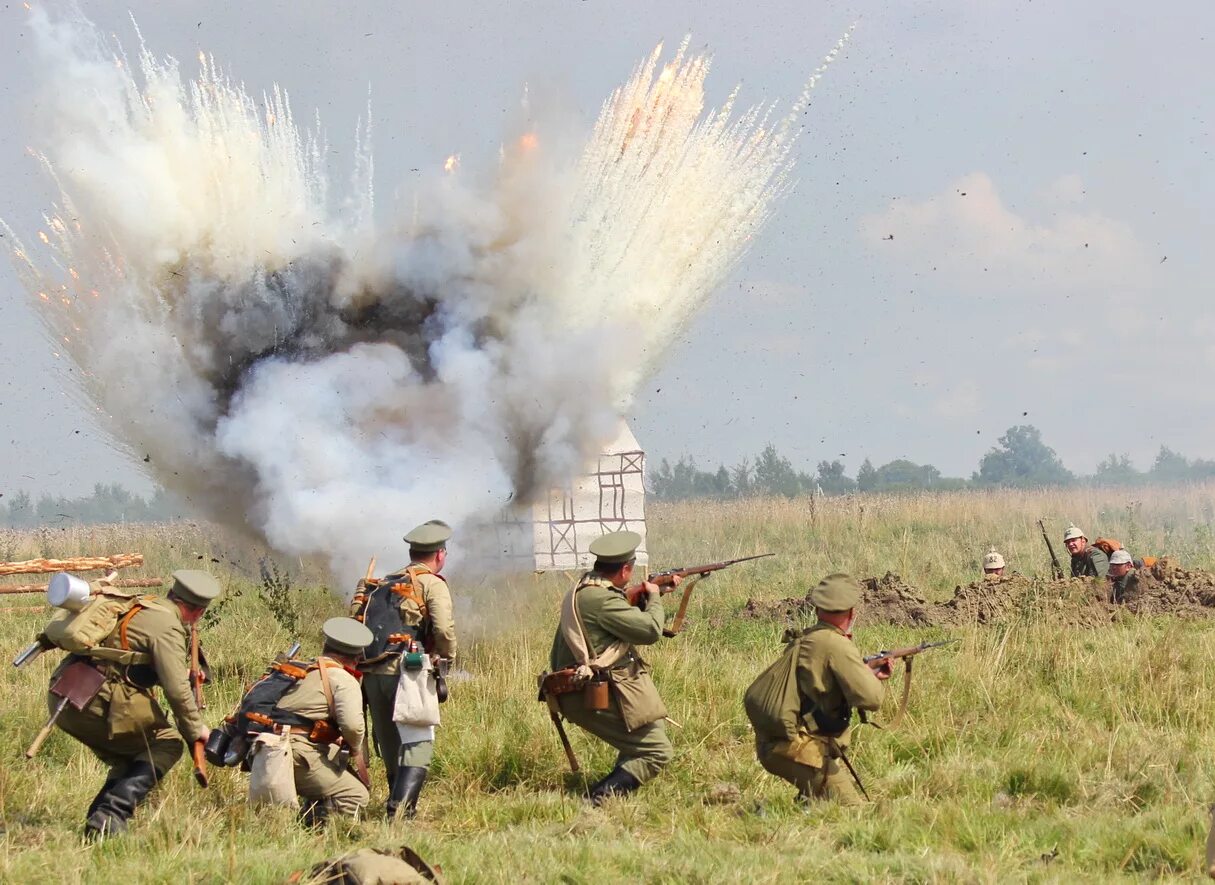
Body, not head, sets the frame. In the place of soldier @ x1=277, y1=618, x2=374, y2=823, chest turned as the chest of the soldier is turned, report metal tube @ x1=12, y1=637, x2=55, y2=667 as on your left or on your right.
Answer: on your left

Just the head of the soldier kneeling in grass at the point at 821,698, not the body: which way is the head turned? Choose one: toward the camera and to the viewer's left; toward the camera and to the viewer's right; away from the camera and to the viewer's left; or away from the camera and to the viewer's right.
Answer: away from the camera and to the viewer's right

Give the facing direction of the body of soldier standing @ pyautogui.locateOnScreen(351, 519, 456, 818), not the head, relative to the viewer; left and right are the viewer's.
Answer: facing away from the viewer and to the right of the viewer

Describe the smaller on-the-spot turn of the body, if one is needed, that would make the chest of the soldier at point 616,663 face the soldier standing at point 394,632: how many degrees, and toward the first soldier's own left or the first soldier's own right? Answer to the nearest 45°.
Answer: approximately 135° to the first soldier's own left

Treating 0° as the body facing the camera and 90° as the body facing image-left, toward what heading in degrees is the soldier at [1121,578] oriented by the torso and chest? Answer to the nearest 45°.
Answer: approximately 45°

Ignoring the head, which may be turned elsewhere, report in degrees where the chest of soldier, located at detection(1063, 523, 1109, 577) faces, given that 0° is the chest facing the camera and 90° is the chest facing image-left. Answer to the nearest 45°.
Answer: approximately 45°

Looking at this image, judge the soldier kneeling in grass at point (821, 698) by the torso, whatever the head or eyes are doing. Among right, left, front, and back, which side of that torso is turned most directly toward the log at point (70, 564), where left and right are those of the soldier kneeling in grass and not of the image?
left

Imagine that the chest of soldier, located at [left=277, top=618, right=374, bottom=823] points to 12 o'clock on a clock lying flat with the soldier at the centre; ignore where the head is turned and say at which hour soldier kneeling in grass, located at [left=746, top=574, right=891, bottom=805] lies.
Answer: The soldier kneeling in grass is roughly at 2 o'clock from the soldier.

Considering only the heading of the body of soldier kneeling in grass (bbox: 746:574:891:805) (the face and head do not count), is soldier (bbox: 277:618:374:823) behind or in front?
behind

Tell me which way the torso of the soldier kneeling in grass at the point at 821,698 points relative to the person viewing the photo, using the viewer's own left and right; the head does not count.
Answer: facing away from the viewer and to the right of the viewer

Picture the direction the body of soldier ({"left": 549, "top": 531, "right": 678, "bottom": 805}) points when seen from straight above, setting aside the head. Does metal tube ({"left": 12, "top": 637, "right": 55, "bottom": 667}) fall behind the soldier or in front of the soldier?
behind

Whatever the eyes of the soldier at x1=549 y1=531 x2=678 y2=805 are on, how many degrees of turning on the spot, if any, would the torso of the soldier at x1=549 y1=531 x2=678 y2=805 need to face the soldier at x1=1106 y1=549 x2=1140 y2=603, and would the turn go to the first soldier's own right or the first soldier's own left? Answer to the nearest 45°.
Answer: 0° — they already face them
